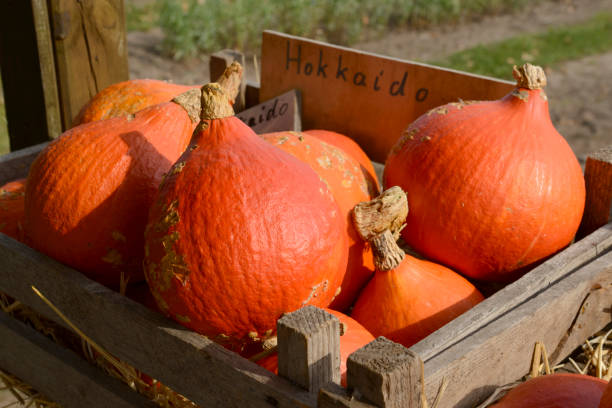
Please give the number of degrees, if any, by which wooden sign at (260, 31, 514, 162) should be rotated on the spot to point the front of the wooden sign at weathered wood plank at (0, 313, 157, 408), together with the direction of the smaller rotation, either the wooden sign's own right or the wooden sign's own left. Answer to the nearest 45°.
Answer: approximately 45° to the wooden sign's own right

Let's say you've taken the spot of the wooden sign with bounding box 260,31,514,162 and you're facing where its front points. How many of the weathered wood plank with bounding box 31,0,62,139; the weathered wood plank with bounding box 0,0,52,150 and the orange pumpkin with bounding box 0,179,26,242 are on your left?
0

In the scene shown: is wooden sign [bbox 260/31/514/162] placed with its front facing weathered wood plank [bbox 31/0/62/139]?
no

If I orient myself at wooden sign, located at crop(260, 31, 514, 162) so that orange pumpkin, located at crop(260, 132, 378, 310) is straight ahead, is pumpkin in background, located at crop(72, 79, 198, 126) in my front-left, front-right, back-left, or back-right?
front-right

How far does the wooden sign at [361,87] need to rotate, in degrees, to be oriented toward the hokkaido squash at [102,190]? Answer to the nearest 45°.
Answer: approximately 45° to its right

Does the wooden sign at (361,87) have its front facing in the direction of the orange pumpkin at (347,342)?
yes

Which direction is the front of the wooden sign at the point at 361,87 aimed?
toward the camera

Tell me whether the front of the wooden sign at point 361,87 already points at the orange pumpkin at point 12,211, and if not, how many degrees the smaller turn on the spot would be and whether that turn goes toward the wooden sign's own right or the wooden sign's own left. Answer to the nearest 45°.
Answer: approximately 45° to the wooden sign's own right

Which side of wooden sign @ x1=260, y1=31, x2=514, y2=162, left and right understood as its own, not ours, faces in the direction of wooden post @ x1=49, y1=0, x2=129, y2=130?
right

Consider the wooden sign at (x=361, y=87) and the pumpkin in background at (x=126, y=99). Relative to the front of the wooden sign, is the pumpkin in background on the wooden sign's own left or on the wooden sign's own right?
on the wooden sign's own right

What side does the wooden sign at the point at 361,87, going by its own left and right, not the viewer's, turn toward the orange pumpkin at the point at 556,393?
front

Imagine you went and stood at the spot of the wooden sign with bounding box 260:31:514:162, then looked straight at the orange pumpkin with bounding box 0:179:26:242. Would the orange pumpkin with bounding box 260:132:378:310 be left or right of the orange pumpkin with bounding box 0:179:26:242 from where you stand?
left

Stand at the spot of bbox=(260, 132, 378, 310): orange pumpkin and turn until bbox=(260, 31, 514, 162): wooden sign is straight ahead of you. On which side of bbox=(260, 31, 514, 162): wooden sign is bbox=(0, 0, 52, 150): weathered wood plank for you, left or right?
left

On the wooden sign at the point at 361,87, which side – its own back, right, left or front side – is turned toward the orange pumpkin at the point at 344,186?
front

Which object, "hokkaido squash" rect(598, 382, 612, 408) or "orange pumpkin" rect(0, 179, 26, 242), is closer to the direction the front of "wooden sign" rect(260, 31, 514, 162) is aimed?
the hokkaido squash

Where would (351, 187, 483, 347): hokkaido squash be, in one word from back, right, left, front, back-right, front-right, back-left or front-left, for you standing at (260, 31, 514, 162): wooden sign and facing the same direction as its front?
front

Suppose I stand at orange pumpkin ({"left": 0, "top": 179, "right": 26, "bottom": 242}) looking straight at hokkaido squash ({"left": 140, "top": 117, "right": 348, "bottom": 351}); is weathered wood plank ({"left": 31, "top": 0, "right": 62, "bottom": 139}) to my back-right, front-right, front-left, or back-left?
back-left
